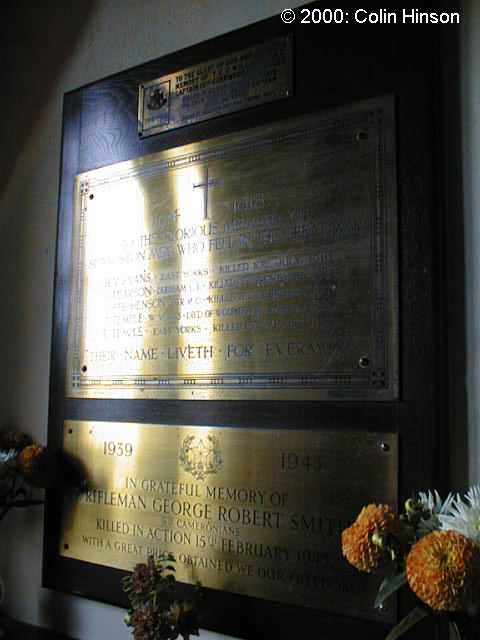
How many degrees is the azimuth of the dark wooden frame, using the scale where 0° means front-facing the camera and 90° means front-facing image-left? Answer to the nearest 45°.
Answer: approximately 45°

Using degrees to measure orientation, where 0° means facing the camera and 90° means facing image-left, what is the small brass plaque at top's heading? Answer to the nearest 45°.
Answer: approximately 45°
